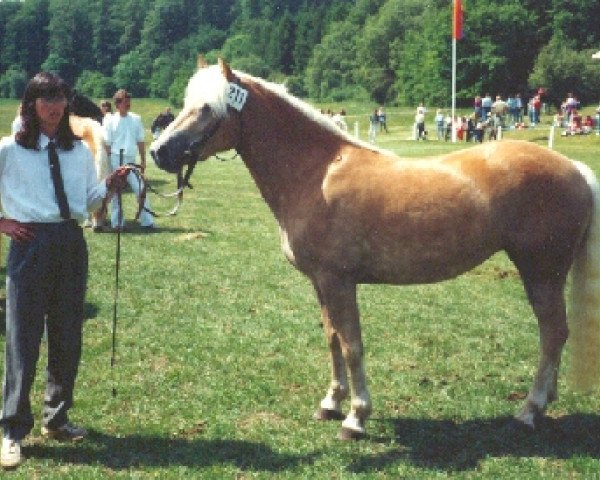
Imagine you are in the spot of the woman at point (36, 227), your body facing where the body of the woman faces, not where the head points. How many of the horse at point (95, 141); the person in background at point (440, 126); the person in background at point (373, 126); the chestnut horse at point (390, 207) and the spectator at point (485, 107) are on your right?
0

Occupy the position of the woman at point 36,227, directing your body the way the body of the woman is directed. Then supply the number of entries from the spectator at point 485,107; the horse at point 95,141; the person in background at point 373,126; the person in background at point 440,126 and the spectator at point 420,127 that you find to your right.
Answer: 0

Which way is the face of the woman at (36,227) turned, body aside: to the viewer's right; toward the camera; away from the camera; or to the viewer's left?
toward the camera

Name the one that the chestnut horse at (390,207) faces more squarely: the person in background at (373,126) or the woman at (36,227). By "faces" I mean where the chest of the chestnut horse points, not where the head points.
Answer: the woman

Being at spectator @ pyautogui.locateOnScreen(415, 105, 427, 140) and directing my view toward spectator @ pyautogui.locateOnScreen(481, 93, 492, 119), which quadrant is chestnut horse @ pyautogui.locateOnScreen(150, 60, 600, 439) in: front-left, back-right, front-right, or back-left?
back-right

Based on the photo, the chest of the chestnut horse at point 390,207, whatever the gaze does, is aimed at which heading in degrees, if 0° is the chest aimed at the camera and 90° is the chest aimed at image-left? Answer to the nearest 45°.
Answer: approximately 90°

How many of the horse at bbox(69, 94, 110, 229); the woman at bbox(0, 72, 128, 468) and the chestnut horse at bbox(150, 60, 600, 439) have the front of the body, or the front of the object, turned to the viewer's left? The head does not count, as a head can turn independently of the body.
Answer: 2

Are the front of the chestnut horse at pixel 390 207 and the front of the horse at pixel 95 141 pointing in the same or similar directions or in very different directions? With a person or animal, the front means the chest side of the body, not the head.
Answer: same or similar directions

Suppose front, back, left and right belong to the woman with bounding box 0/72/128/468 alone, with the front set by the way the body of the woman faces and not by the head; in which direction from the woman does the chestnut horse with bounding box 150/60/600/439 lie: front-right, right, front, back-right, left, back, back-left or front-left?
front-left

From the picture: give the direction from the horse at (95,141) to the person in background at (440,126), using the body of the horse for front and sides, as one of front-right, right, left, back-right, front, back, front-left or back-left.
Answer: back-right

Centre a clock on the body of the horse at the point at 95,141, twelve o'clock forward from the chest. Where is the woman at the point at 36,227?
The woman is roughly at 9 o'clock from the horse.

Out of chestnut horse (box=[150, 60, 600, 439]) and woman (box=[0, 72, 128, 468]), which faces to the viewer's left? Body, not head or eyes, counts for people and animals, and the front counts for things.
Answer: the chestnut horse

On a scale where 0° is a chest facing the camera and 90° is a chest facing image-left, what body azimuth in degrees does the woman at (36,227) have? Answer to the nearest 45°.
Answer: approximately 315°

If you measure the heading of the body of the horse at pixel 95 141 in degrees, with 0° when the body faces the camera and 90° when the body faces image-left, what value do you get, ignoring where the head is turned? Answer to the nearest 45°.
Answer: approximately 90°

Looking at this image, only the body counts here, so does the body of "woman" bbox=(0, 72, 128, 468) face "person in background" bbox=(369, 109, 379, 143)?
no

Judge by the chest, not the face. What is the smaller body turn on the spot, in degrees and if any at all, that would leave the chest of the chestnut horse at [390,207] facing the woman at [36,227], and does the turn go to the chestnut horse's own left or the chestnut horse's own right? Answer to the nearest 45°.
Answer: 0° — it already faces them
